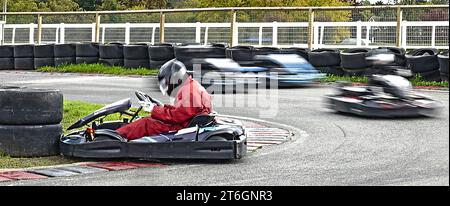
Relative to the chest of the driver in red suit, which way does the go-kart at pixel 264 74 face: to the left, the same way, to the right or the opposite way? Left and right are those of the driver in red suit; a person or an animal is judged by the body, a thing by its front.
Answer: the opposite way

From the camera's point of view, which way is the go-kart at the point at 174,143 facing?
to the viewer's left

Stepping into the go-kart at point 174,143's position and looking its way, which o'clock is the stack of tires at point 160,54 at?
The stack of tires is roughly at 3 o'clock from the go-kart.
